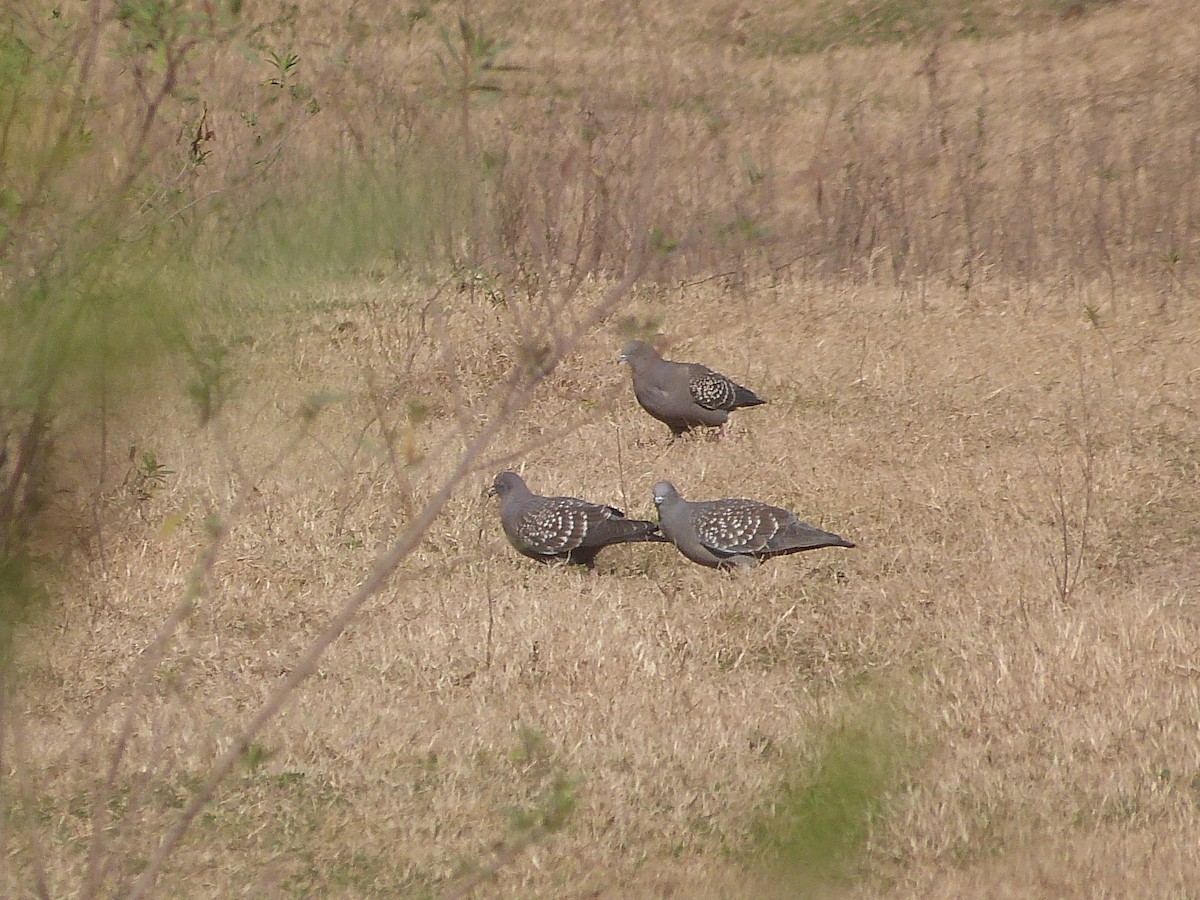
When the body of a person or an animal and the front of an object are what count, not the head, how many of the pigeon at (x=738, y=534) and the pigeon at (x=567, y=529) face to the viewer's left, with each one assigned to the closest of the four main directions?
2

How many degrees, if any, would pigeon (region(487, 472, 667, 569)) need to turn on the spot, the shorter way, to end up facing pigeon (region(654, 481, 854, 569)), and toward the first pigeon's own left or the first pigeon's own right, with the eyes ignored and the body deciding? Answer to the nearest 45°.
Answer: approximately 180°

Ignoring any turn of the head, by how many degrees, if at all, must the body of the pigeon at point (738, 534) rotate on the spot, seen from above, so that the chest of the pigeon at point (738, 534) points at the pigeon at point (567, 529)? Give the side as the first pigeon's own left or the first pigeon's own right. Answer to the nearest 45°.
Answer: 0° — it already faces it

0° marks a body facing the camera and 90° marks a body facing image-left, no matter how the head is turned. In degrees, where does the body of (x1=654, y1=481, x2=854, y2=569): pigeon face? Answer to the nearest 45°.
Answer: approximately 90°

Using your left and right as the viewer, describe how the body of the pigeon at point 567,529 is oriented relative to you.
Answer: facing to the left of the viewer

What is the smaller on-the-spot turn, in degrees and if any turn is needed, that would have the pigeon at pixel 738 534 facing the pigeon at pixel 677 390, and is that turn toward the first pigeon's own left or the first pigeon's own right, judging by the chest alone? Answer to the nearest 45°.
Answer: approximately 90° to the first pigeon's own right
